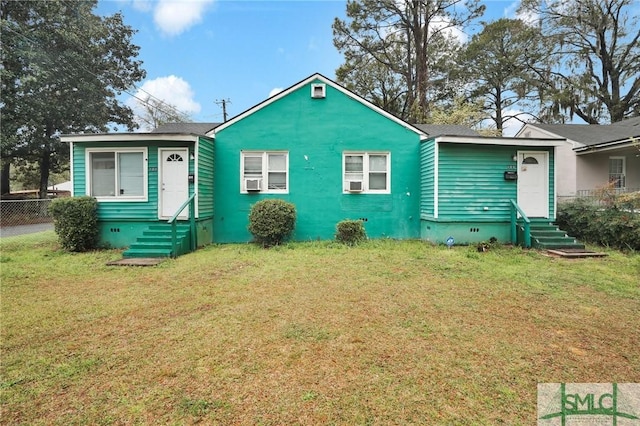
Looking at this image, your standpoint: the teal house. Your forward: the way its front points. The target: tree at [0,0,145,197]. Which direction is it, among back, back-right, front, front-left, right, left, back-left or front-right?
back-right

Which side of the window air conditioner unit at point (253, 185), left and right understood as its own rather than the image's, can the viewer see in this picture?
back

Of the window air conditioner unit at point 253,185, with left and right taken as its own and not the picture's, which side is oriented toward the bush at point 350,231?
right

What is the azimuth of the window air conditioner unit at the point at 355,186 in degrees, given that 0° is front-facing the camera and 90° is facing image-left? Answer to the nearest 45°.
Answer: approximately 180°

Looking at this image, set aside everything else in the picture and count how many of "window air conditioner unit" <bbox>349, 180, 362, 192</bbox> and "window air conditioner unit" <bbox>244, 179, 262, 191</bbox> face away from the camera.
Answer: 2

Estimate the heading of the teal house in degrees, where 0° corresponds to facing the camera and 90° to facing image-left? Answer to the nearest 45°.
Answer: approximately 0°

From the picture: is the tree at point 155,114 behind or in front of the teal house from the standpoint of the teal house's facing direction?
behind
